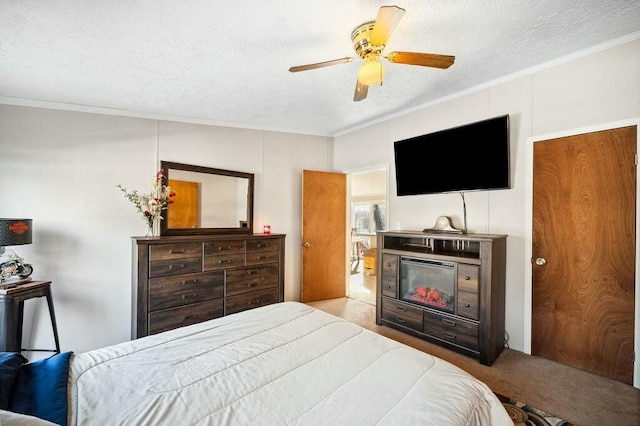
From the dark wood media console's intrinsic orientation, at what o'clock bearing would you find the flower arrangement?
The flower arrangement is roughly at 1 o'clock from the dark wood media console.

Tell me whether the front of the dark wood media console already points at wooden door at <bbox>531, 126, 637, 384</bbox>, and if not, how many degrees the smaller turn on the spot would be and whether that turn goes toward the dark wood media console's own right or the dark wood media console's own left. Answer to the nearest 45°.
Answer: approximately 135° to the dark wood media console's own left

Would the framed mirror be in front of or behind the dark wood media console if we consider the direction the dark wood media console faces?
in front

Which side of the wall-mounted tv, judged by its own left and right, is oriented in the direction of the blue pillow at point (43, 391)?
front

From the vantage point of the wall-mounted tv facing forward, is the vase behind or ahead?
ahead

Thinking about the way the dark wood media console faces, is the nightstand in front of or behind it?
in front

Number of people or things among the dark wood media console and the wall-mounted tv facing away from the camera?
0

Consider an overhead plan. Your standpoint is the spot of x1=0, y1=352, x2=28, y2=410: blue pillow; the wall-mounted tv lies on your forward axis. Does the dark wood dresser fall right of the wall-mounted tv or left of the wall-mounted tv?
left

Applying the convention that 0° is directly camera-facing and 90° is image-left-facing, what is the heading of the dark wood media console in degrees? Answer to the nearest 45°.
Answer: approximately 45°

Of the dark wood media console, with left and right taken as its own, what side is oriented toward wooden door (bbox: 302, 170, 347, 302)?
right
